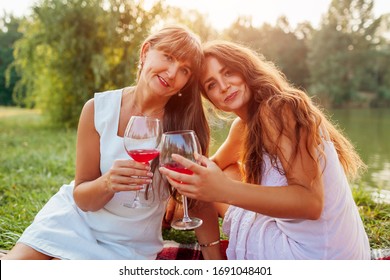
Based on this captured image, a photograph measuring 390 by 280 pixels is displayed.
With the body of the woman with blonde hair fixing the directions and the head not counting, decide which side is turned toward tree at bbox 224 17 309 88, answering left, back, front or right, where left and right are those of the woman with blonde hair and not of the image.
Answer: back

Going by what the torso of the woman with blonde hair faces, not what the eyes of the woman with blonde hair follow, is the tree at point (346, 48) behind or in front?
behind

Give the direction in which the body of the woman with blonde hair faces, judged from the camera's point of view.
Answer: toward the camera

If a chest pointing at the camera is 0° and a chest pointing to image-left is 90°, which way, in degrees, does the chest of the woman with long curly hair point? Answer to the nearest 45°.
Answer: approximately 45°

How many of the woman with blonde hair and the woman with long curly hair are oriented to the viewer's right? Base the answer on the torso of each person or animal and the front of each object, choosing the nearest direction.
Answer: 0

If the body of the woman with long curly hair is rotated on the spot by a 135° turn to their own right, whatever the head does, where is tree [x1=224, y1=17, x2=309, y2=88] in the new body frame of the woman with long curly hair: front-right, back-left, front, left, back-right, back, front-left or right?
front

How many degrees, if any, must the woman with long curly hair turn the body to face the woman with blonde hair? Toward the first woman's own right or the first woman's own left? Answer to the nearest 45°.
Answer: approximately 45° to the first woman's own right

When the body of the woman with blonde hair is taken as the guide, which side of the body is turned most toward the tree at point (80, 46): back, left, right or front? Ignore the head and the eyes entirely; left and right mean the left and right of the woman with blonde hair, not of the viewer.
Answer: back

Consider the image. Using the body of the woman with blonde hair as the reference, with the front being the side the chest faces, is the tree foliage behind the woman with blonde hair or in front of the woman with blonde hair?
behind

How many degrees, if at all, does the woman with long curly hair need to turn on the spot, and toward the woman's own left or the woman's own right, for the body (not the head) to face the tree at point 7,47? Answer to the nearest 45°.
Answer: approximately 90° to the woman's own right
